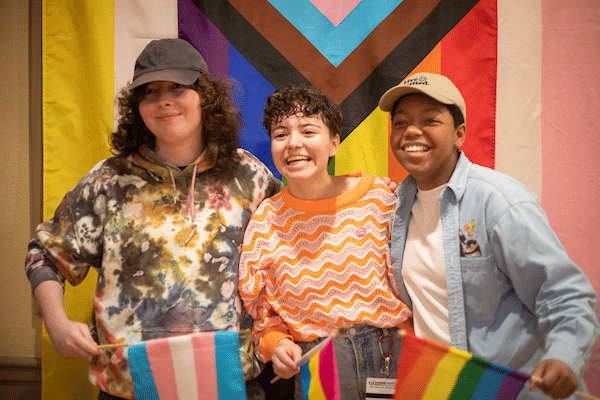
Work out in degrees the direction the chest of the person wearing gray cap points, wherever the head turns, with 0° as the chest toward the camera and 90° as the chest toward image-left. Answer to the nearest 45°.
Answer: approximately 0°

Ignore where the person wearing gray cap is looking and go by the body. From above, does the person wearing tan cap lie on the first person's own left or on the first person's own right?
on the first person's own left

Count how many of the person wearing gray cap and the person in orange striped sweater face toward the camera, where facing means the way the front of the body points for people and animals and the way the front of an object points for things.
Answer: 2
